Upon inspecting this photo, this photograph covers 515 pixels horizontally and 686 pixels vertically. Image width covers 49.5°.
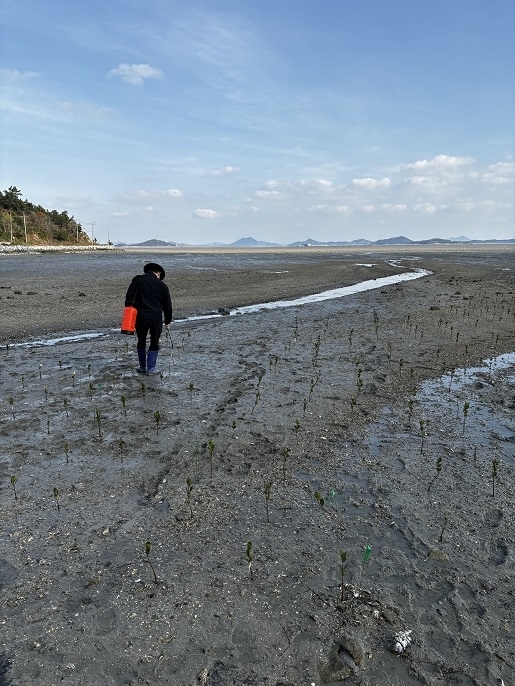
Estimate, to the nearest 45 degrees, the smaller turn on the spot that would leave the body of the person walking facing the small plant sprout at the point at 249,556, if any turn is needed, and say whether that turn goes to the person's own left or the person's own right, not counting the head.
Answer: approximately 180°

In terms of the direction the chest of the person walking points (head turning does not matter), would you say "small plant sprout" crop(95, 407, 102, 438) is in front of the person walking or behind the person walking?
behind

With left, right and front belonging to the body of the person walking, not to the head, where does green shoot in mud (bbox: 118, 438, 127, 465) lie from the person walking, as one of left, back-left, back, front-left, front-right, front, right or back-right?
back

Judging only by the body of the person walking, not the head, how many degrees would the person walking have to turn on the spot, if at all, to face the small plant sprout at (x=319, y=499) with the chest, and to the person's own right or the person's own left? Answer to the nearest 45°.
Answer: approximately 180°

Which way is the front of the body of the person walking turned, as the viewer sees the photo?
away from the camera

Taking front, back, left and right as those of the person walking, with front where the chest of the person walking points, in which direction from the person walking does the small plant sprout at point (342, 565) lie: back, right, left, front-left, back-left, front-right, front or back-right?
back

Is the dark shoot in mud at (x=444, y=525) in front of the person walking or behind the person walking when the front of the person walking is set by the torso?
behind

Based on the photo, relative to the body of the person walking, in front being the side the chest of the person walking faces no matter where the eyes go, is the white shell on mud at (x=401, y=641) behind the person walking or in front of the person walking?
behind

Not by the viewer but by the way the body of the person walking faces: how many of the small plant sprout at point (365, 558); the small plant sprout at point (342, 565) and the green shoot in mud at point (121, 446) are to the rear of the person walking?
3

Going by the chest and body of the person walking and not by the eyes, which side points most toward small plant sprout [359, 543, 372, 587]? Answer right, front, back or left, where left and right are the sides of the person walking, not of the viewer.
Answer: back

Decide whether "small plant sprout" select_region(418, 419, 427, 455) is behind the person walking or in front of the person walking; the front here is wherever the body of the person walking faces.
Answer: behind
